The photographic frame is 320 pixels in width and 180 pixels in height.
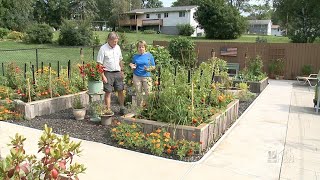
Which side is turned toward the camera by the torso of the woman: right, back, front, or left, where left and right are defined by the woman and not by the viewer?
front

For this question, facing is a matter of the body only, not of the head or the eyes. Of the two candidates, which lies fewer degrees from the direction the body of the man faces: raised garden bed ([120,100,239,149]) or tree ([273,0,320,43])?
the raised garden bed

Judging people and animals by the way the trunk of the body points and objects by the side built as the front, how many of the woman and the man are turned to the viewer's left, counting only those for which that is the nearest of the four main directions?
0

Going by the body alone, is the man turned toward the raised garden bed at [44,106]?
no

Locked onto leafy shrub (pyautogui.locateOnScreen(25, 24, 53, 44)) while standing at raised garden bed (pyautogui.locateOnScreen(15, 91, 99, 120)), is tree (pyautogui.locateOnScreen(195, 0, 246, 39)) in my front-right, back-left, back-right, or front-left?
front-right

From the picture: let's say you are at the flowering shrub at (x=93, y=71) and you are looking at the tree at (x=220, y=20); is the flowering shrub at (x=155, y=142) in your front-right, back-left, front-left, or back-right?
back-right

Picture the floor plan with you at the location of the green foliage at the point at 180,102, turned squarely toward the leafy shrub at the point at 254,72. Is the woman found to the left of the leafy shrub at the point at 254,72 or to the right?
left

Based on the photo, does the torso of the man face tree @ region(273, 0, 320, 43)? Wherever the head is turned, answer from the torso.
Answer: no

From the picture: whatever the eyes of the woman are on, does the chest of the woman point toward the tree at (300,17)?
no

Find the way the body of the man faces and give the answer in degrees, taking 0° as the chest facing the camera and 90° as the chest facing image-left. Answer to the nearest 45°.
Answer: approximately 315°
